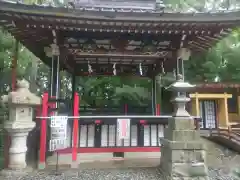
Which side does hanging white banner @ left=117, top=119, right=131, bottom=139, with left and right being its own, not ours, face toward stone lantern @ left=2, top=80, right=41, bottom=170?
right

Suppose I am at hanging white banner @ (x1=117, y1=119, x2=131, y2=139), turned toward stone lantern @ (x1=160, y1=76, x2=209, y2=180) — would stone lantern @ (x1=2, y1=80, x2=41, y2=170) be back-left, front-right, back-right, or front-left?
back-right

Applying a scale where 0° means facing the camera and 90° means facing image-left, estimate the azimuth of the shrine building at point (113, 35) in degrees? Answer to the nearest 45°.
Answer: approximately 0°

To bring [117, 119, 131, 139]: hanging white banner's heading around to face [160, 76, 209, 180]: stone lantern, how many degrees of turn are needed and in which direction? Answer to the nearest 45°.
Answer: approximately 45° to its left

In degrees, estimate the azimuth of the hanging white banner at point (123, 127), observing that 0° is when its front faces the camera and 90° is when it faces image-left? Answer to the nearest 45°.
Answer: approximately 0°
